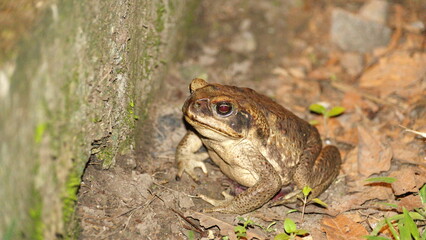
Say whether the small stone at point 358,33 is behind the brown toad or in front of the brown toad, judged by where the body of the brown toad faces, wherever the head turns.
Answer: behind

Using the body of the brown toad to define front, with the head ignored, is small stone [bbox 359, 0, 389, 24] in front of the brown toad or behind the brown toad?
behind

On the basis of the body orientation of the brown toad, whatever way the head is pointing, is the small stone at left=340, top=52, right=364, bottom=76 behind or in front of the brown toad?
behind

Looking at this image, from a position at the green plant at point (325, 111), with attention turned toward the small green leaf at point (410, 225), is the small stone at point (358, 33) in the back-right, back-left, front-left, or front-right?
back-left

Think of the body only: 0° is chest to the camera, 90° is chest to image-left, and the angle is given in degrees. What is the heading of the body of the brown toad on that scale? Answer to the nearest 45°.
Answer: approximately 45°

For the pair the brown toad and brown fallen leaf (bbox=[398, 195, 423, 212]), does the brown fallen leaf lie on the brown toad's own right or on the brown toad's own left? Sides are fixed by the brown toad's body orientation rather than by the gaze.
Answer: on the brown toad's own left

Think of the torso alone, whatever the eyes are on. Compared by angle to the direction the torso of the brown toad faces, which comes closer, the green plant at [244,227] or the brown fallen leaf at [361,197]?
the green plant

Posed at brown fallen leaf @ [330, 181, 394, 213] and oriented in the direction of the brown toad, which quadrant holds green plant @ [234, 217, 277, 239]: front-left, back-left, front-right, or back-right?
front-left

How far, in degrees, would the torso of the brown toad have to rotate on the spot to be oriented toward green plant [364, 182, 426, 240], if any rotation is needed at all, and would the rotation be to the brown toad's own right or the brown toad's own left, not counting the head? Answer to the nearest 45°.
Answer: approximately 135° to the brown toad's own left

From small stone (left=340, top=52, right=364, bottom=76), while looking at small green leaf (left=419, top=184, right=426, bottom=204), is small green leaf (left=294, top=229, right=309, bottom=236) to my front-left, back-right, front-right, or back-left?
front-right

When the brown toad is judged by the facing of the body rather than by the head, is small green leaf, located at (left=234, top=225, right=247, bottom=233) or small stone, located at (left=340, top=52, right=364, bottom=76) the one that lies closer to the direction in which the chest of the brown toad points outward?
the small green leaf

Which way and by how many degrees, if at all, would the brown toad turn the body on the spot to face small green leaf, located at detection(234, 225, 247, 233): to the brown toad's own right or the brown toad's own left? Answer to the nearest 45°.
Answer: approximately 45° to the brown toad's own left

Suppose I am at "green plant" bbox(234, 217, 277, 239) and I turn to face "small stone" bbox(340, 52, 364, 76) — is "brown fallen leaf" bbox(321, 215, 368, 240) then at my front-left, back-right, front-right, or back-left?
front-right

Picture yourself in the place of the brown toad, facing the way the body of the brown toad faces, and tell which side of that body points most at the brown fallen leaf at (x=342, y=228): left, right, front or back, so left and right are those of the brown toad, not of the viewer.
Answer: left

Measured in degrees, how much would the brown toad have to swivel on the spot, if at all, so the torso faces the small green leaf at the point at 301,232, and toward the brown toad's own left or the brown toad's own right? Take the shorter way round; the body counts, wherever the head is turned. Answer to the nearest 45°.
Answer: approximately 90° to the brown toad's own left

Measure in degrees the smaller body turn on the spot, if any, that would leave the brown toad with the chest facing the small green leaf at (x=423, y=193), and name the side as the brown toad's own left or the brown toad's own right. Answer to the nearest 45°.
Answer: approximately 135° to the brown toad's own left

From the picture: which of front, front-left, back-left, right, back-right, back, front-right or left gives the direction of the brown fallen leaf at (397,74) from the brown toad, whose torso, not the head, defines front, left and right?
back
